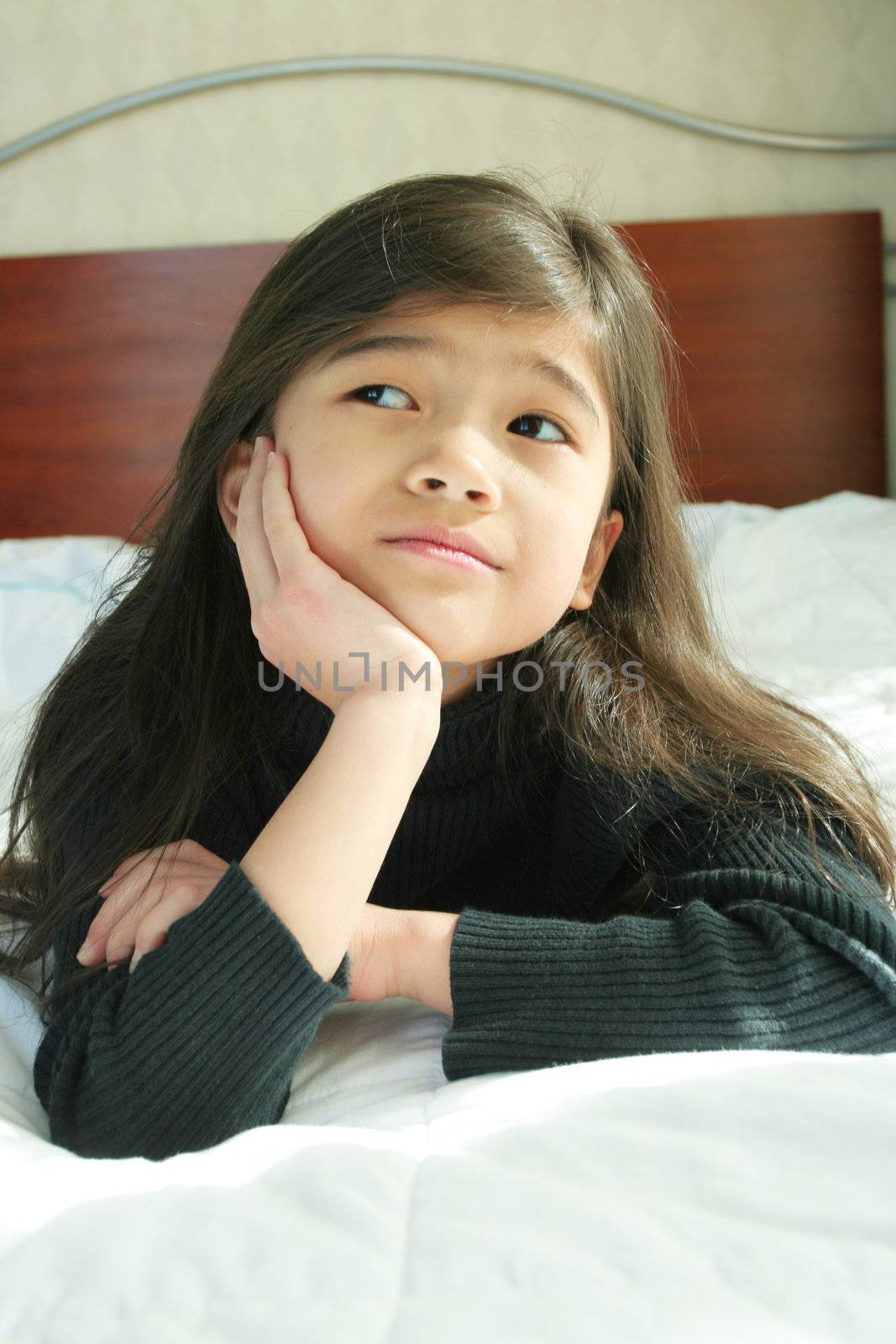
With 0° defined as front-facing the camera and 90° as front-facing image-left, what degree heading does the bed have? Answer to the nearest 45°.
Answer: approximately 0°
